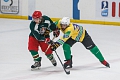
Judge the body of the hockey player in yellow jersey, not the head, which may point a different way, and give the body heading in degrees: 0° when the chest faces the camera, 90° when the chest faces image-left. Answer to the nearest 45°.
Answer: approximately 45°
